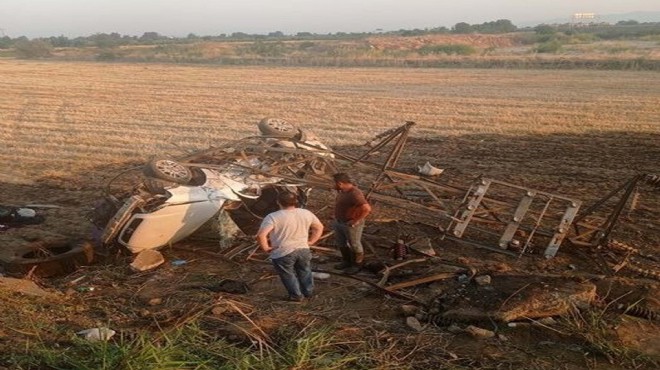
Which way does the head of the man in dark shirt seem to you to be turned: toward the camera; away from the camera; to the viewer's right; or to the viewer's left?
to the viewer's left

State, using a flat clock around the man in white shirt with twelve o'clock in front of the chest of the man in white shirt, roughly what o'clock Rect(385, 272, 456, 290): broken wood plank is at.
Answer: The broken wood plank is roughly at 3 o'clock from the man in white shirt.

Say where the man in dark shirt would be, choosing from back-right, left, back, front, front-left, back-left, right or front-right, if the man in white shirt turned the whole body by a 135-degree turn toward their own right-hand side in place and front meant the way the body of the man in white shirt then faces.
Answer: left

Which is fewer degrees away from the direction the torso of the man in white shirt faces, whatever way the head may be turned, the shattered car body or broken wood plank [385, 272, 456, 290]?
the shattered car body

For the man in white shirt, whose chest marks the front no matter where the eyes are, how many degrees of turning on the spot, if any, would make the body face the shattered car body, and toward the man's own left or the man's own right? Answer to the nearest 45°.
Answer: approximately 45° to the man's own left

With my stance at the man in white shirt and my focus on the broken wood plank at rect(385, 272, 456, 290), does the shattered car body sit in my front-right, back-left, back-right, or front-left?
back-left

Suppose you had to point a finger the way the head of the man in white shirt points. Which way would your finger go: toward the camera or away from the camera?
away from the camera

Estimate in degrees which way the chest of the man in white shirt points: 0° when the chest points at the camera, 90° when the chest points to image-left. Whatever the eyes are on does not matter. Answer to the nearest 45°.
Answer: approximately 180°
